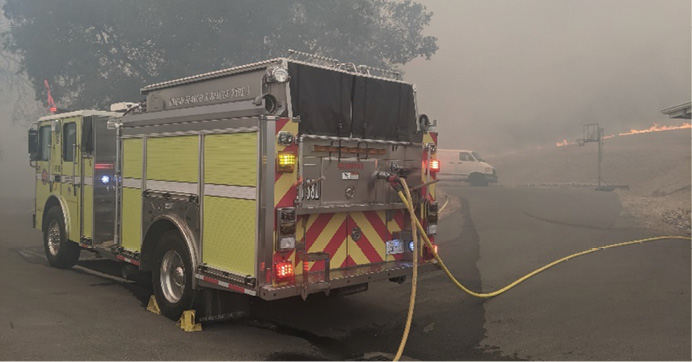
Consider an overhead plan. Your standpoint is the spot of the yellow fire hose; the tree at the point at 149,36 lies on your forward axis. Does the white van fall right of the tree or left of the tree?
right

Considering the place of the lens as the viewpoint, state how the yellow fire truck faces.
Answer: facing away from the viewer and to the left of the viewer

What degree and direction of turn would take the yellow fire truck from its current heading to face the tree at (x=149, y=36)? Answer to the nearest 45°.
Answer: approximately 45° to its right

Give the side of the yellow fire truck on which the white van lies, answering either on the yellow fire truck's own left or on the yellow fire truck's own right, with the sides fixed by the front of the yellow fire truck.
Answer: on the yellow fire truck's own right
